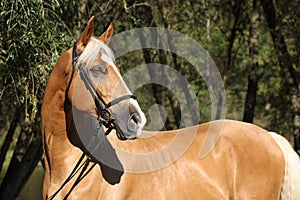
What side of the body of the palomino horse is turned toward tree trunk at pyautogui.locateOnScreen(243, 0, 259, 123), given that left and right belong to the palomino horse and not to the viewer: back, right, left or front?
right

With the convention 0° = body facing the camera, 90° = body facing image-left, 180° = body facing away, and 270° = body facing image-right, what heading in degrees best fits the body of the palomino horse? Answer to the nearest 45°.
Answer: approximately 90°

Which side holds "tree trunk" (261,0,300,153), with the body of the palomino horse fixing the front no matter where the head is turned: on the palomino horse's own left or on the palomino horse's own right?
on the palomino horse's own right

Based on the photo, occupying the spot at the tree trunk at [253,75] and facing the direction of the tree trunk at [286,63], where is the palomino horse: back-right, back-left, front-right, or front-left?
back-right
